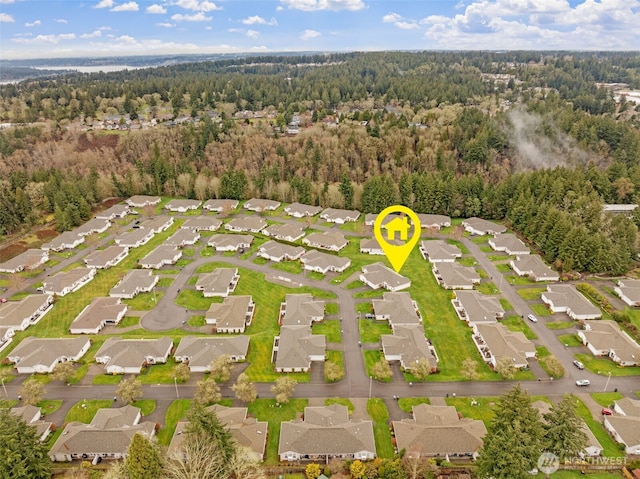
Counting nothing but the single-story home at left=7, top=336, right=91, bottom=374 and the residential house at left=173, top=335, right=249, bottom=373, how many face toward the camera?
2

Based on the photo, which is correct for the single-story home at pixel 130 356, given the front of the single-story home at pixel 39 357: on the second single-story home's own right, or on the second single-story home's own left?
on the second single-story home's own left

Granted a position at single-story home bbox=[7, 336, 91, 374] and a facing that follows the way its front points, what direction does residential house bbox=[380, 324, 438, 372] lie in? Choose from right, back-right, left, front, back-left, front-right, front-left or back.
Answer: front-left

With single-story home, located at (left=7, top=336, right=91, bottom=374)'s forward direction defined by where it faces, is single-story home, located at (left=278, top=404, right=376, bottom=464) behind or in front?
in front

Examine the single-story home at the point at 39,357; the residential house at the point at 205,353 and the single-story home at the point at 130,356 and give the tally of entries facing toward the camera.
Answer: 3

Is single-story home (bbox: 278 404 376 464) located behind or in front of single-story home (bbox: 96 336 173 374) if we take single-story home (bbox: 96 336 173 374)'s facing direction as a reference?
in front

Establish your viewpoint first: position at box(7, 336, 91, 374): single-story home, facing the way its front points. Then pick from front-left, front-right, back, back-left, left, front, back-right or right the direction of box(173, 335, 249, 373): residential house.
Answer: front-left

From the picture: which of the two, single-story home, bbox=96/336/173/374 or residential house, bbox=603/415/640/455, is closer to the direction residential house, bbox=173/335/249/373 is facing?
the residential house

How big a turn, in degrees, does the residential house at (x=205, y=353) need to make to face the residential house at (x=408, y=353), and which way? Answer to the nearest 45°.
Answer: approximately 90° to its left

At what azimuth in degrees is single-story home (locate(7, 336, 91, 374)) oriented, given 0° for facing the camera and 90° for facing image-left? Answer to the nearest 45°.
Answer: approximately 0°

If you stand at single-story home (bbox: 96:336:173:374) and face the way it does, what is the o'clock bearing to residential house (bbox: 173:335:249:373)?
The residential house is roughly at 10 o'clock from the single-story home.
